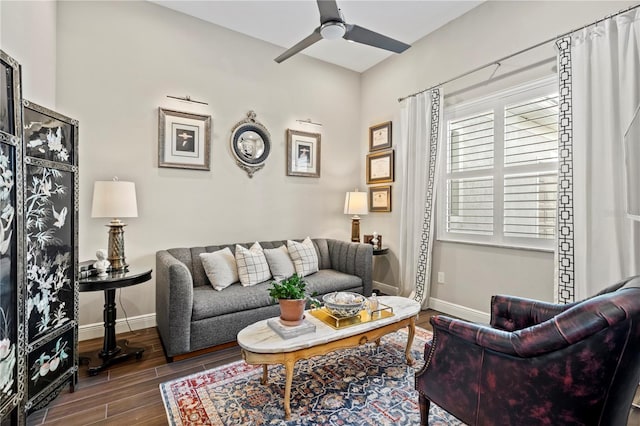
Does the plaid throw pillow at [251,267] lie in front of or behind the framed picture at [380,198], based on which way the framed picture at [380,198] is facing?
in front

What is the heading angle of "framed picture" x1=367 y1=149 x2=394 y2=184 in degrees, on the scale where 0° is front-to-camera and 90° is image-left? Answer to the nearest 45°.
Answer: approximately 45°

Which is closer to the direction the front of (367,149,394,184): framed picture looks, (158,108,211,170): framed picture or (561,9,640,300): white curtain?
the framed picture

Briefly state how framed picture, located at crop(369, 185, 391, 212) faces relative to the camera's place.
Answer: facing the viewer and to the left of the viewer

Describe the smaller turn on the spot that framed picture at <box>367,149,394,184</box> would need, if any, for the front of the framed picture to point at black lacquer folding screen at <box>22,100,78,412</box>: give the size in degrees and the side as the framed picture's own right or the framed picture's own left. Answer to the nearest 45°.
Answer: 0° — it already faces it

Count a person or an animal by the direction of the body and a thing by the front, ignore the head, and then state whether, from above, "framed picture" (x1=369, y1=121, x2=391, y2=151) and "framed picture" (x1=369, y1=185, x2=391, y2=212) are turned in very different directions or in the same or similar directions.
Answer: same or similar directions

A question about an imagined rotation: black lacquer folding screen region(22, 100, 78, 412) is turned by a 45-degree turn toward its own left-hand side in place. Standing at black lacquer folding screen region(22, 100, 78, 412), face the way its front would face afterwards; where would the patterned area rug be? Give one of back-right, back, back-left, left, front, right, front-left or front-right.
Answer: front-right

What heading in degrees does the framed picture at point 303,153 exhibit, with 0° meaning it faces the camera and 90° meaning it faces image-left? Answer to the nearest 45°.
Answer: approximately 315°

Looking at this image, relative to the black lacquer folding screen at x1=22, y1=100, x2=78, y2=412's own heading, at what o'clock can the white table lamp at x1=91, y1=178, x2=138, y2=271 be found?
The white table lamp is roughly at 9 o'clock from the black lacquer folding screen.

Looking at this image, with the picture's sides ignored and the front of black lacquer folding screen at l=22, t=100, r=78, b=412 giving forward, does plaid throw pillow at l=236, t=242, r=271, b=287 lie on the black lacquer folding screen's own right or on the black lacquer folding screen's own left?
on the black lacquer folding screen's own left

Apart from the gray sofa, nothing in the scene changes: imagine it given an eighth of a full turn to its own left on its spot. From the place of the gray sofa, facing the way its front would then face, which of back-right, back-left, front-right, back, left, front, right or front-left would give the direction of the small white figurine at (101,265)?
back

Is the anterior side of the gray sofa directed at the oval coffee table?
yes

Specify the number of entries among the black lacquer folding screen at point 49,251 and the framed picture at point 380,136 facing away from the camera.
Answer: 0

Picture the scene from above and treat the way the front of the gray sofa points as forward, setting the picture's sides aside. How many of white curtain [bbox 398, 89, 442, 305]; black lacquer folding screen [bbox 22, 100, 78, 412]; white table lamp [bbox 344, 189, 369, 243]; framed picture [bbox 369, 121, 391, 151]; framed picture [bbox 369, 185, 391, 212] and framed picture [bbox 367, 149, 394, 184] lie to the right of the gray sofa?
1

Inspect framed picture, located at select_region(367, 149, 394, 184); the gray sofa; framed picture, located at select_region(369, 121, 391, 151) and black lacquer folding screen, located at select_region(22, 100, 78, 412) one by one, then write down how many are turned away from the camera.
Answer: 0
